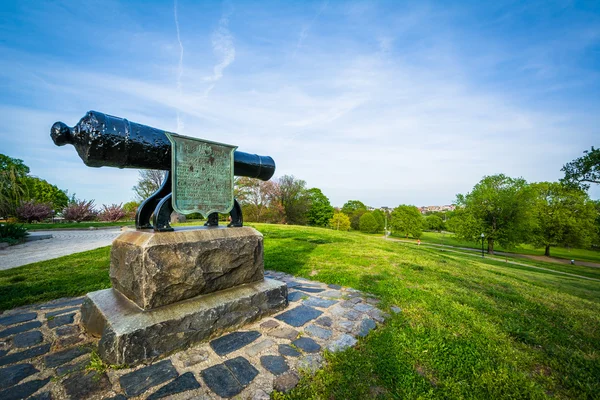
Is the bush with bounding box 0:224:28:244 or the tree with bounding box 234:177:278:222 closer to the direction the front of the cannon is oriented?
the tree

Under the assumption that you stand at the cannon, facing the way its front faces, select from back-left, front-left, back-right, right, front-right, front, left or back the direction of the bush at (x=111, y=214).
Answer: front-left

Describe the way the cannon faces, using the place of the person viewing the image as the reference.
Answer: facing away from the viewer and to the right of the viewer

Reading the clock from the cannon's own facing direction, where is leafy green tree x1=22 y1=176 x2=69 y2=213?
The leafy green tree is roughly at 10 o'clock from the cannon.

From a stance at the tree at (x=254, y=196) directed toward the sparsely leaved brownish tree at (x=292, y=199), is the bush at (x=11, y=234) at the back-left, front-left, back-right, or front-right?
back-right

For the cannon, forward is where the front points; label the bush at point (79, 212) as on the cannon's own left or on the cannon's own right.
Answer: on the cannon's own left

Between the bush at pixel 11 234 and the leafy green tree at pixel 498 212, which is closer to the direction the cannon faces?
the leafy green tree

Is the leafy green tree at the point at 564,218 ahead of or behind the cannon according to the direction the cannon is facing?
ahead

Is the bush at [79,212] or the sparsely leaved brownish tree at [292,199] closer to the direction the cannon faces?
the sparsely leaved brownish tree

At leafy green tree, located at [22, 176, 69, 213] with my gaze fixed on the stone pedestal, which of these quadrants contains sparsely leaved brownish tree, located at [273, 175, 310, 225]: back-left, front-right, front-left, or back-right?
front-left

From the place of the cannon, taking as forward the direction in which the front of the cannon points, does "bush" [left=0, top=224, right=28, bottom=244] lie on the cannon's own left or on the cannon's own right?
on the cannon's own left
